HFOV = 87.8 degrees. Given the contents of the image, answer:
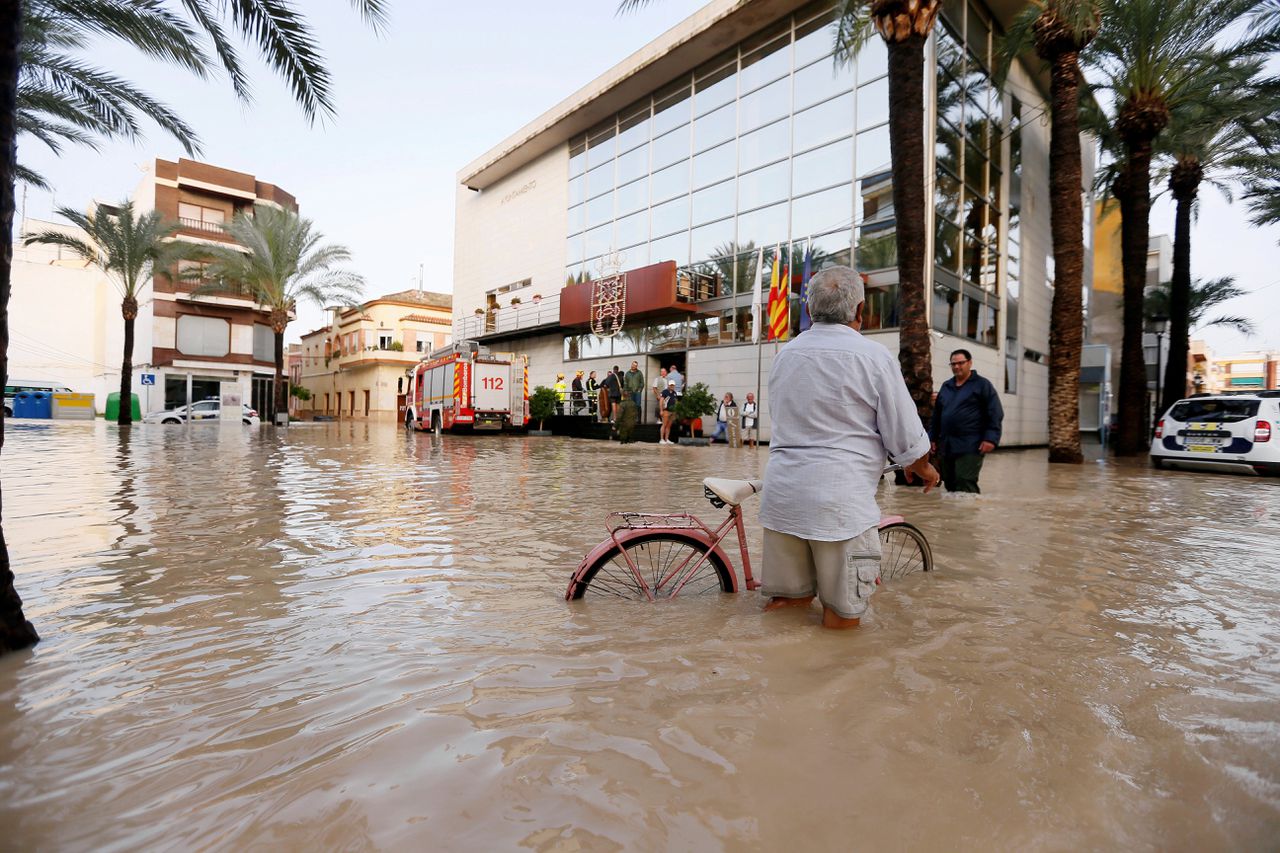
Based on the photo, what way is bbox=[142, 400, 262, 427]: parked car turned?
to the viewer's left

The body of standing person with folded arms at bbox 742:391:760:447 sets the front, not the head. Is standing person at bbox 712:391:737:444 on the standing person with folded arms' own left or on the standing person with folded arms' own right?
on the standing person with folded arms' own right

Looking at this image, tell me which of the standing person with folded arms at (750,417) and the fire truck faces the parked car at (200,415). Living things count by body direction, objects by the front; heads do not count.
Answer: the fire truck

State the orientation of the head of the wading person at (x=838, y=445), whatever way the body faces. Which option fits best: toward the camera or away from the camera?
away from the camera

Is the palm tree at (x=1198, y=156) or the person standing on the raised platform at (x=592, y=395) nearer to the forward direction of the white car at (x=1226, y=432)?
the palm tree

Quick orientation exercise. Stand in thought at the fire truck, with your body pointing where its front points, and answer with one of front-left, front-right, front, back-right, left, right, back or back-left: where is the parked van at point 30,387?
front

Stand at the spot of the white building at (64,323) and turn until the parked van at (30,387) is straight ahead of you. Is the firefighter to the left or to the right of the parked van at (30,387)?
left

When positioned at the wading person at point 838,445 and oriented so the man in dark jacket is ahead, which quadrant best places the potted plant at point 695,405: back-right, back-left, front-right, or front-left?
front-left

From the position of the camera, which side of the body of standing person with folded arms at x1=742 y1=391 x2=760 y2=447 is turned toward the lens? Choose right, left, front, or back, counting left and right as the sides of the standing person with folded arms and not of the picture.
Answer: front

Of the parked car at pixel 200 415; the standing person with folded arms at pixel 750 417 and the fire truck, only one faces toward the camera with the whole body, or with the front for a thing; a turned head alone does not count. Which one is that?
the standing person with folded arms

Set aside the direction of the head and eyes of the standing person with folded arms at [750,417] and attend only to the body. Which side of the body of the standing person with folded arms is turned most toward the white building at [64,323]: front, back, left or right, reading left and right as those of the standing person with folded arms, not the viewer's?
right

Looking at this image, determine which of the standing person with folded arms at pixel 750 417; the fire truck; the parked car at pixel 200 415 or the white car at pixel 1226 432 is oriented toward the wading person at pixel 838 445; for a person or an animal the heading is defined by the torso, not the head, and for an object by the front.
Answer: the standing person with folded arms at pixel 750 417

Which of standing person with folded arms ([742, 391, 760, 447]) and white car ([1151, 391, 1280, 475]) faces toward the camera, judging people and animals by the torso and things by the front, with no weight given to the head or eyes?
the standing person with folded arms

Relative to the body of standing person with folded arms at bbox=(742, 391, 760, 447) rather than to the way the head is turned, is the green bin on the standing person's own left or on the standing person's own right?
on the standing person's own right
